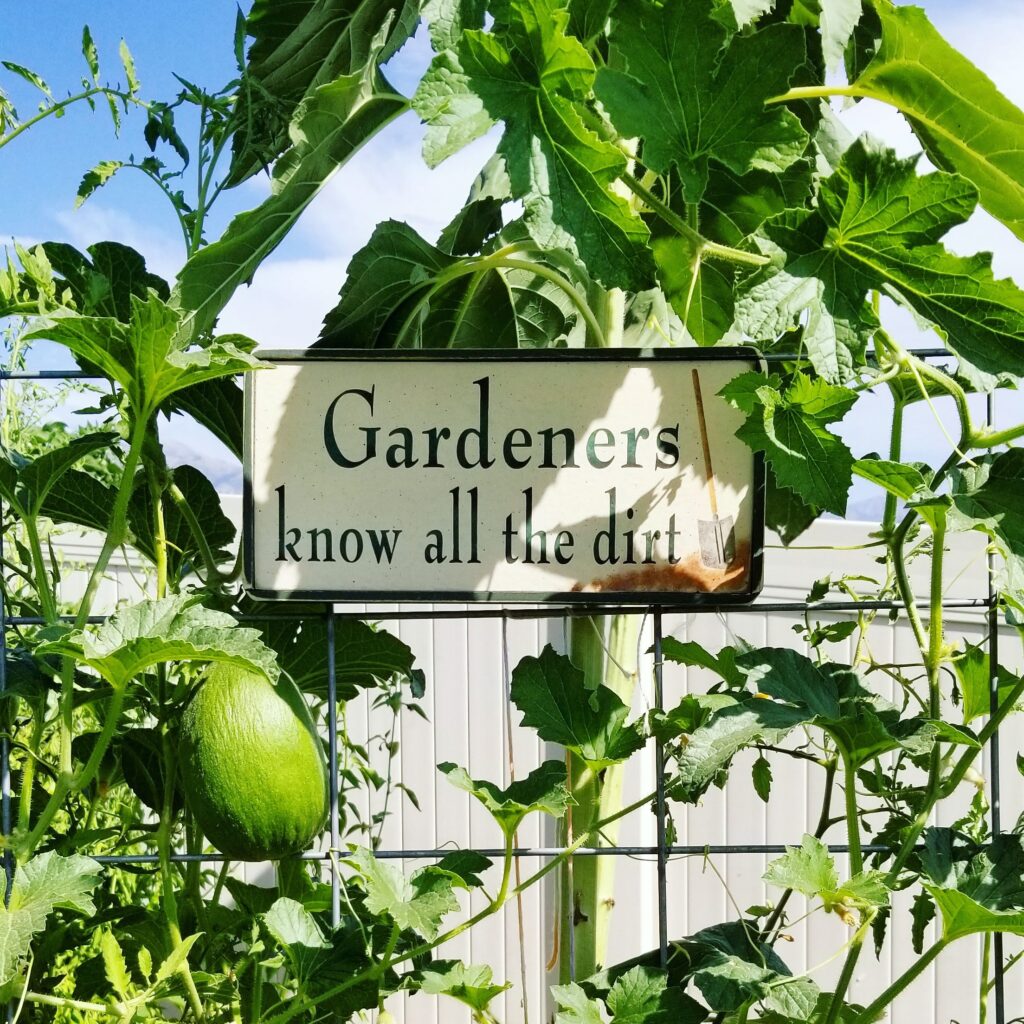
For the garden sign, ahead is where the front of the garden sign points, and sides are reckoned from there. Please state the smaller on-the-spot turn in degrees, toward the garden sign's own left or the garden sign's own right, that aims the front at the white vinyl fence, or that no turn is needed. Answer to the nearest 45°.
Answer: approximately 180°

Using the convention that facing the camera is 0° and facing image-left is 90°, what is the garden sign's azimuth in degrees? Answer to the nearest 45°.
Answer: approximately 0°
